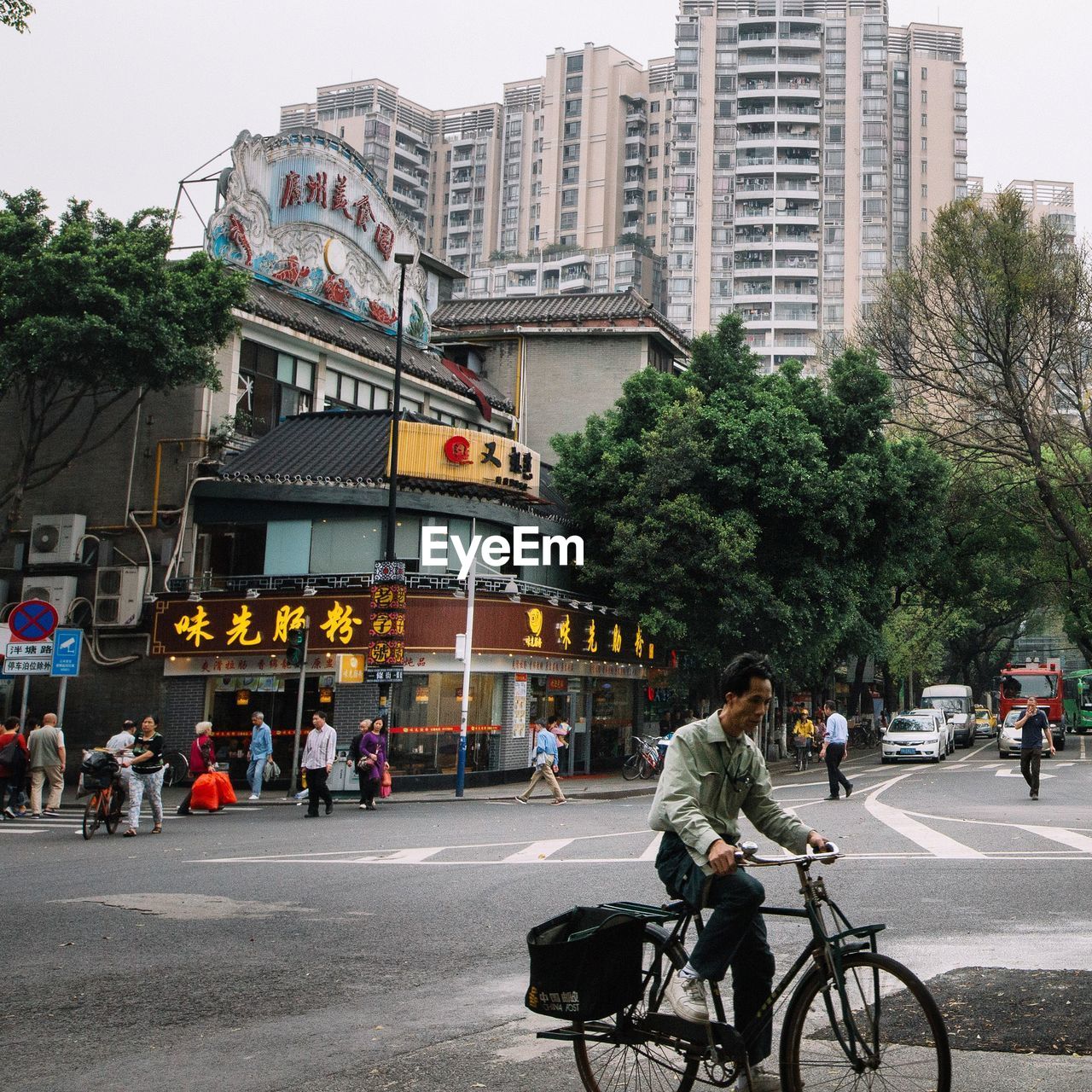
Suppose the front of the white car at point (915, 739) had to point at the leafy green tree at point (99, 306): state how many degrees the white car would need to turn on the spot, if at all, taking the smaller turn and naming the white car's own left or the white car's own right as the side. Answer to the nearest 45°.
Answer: approximately 45° to the white car's own right

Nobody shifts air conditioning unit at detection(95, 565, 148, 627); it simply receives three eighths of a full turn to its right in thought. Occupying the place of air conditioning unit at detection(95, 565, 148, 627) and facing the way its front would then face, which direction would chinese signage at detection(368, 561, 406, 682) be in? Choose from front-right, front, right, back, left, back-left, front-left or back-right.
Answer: back-right

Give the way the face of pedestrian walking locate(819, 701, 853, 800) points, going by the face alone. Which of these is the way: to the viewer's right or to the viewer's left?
to the viewer's left

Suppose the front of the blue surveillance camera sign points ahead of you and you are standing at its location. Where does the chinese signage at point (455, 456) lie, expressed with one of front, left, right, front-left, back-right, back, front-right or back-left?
back-left

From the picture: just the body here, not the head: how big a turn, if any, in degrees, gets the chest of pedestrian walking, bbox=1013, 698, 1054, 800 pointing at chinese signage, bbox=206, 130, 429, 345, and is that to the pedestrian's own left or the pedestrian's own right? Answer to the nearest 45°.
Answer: approximately 90° to the pedestrian's own right

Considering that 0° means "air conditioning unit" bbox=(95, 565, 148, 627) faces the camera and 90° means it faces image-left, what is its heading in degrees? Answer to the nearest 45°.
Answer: approximately 45°

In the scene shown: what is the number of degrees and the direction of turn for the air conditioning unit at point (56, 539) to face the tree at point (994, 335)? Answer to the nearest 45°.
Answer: approximately 135° to its left

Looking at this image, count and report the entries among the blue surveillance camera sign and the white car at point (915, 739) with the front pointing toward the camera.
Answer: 2
